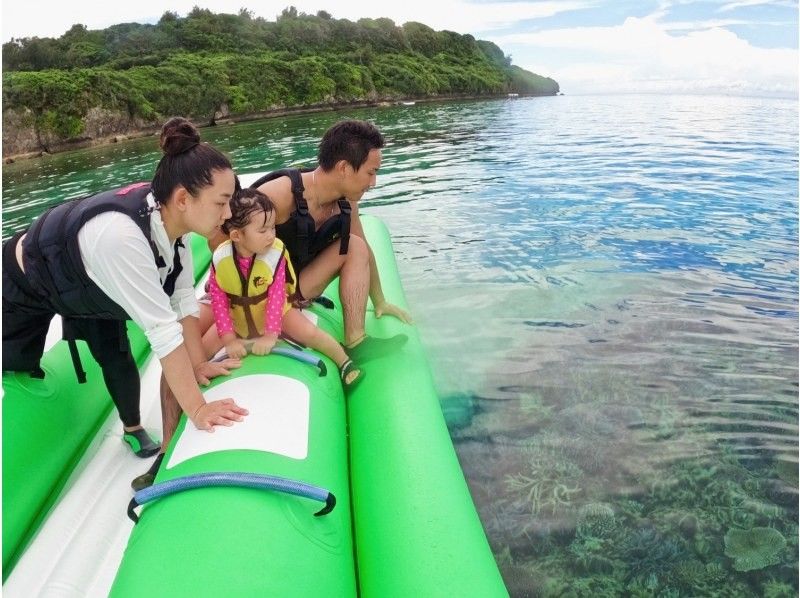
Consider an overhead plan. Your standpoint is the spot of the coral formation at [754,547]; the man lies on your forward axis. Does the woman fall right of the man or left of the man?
left

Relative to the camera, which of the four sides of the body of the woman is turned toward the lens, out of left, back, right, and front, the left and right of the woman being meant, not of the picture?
right

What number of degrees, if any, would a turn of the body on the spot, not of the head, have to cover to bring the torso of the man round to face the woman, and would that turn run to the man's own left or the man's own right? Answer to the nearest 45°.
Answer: approximately 90° to the man's own right

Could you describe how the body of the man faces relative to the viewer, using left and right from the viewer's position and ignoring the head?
facing the viewer and to the right of the viewer

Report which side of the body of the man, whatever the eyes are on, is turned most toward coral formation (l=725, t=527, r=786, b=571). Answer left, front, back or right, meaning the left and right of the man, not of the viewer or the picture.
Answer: front

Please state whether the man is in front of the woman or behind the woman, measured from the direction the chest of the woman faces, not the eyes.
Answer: in front

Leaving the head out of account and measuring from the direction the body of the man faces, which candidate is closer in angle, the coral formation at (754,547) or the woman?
the coral formation
